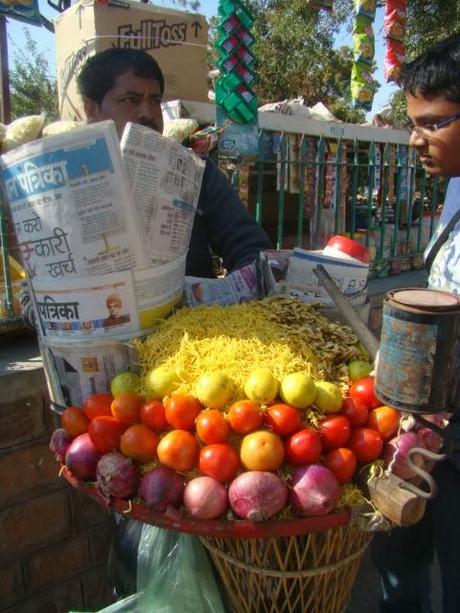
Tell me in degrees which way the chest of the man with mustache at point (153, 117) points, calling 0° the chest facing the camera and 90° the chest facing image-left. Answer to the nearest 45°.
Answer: approximately 315°

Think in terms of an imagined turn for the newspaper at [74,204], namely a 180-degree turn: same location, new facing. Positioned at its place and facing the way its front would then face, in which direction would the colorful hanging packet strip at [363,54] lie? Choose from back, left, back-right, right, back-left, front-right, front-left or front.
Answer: front-right

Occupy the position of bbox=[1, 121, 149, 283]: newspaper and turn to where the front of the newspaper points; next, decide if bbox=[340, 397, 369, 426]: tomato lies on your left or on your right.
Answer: on your left

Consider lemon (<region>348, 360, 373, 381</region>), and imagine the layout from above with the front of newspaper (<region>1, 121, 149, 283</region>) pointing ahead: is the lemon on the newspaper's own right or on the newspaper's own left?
on the newspaper's own left

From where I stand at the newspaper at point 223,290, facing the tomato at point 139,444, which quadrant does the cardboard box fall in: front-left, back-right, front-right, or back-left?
back-right

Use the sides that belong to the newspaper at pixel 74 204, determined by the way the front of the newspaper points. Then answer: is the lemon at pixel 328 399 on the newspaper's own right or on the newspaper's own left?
on the newspaper's own left

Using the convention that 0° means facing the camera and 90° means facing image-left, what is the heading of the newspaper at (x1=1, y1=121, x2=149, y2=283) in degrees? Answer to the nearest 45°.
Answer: approximately 0°

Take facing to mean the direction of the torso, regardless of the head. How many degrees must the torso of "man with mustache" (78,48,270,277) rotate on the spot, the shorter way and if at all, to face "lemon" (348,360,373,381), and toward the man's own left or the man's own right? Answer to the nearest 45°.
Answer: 0° — they already face it

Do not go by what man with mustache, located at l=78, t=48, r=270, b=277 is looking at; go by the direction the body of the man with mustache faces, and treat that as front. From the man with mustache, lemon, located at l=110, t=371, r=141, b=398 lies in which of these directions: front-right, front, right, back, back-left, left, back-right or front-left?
front-right

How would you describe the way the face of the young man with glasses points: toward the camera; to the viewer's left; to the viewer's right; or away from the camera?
to the viewer's left
